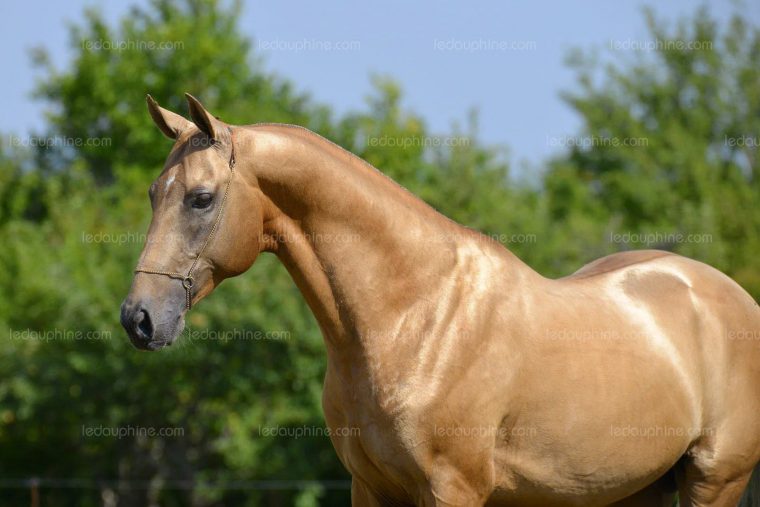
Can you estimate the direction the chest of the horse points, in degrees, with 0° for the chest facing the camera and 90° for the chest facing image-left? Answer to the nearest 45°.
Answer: approximately 45°
